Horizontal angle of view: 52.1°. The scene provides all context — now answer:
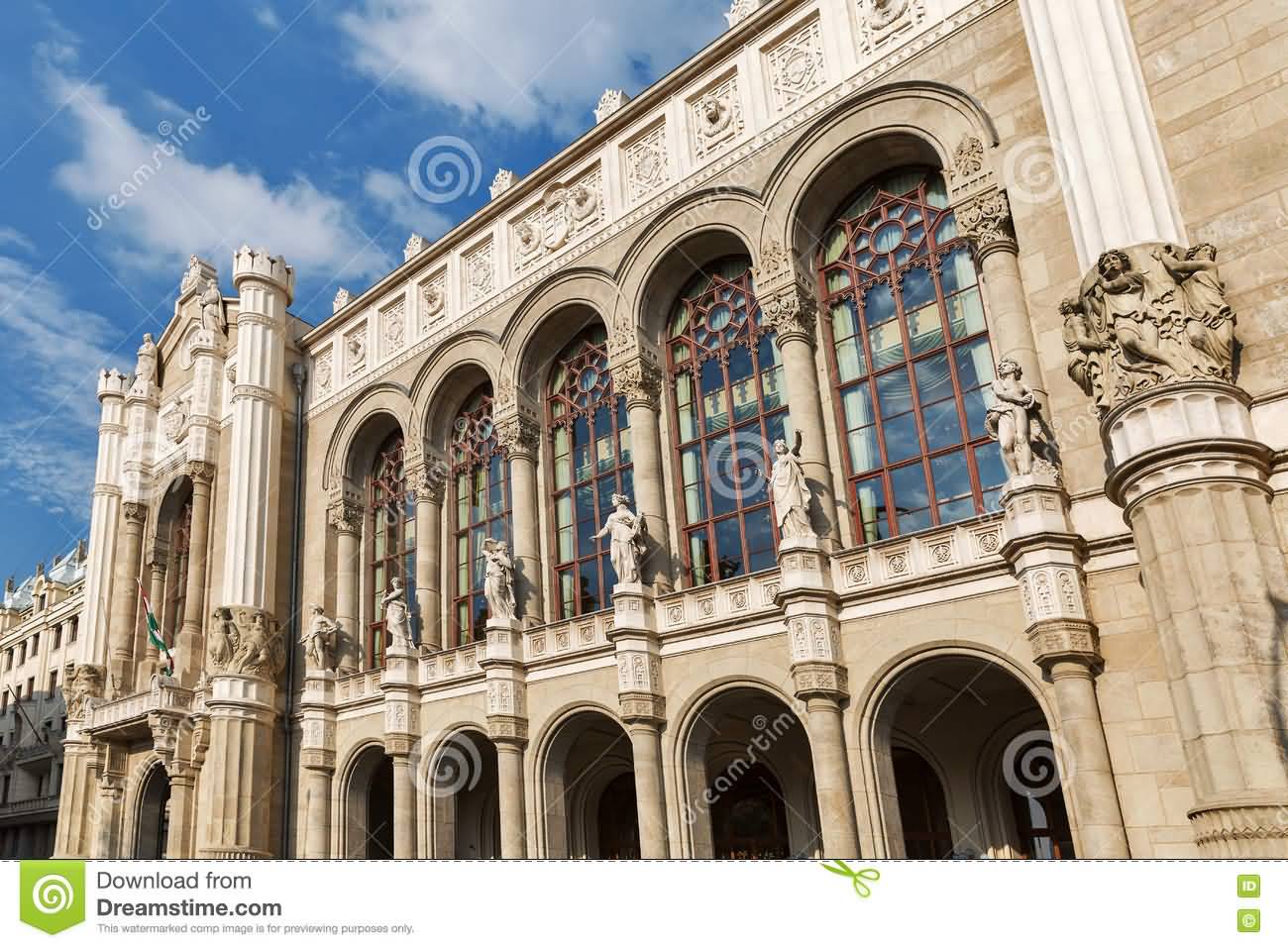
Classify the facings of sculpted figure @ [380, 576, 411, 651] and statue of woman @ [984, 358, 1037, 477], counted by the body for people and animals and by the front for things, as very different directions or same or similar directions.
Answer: same or similar directions

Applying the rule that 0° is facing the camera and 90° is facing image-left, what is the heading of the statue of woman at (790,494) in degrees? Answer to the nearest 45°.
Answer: approximately 45°

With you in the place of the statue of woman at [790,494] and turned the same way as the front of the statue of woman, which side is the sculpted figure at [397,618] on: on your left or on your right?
on your right

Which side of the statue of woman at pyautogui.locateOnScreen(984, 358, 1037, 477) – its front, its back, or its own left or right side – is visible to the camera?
front

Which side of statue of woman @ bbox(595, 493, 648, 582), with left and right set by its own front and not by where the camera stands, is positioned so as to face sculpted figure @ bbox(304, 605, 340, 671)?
right

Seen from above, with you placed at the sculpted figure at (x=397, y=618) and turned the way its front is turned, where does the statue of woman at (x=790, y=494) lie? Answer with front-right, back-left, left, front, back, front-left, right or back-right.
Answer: left

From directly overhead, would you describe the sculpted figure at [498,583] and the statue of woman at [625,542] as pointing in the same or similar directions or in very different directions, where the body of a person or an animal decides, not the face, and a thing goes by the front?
same or similar directions

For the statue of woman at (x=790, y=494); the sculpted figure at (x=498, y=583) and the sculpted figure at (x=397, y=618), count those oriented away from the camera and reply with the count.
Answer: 0

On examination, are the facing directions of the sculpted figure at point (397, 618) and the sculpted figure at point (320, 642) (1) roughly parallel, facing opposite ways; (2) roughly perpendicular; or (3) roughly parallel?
roughly parallel

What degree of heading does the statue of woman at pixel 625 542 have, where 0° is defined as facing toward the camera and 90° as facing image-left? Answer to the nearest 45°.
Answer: approximately 45°

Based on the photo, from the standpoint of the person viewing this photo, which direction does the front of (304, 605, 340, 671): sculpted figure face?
facing the viewer and to the left of the viewer

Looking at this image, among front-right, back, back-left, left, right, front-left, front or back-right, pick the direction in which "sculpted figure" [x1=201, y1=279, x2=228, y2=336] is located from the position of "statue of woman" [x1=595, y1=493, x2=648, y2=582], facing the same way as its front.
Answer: right

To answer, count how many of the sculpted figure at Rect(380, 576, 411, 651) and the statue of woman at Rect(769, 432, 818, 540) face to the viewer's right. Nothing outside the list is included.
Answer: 0

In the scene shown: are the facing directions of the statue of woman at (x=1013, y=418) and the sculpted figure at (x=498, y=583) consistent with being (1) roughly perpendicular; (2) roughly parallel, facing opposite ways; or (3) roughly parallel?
roughly parallel
